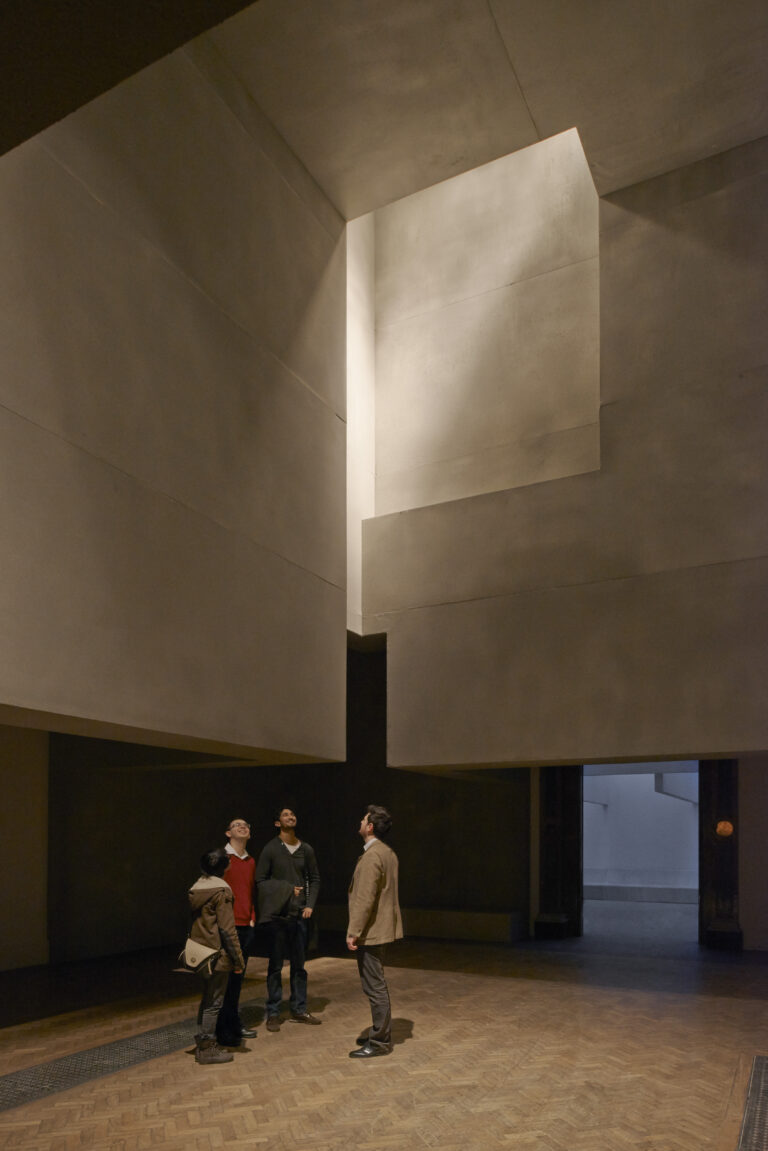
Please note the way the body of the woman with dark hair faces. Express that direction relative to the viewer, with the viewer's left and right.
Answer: facing away from the viewer and to the right of the viewer

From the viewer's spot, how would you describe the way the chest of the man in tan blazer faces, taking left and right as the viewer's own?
facing to the left of the viewer

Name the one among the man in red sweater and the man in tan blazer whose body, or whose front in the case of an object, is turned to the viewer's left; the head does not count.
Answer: the man in tan blazer

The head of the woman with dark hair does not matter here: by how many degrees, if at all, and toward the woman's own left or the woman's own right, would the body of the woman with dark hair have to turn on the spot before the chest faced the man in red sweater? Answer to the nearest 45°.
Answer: approximately 45° to the woman's own left

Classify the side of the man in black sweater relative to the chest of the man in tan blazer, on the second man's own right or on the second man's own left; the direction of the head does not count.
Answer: on the second man's own right

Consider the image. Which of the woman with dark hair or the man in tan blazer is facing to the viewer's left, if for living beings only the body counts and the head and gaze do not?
the man in tan blazer

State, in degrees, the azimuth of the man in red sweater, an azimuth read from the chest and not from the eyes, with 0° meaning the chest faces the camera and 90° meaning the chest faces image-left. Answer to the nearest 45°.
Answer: approximately 315°
